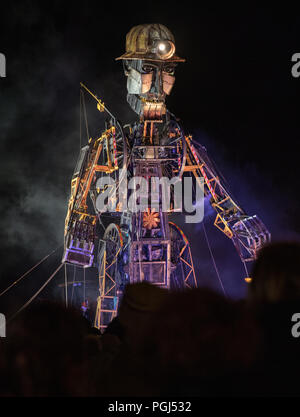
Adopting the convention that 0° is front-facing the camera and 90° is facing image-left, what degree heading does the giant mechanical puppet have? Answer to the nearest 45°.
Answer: approximately 0°
